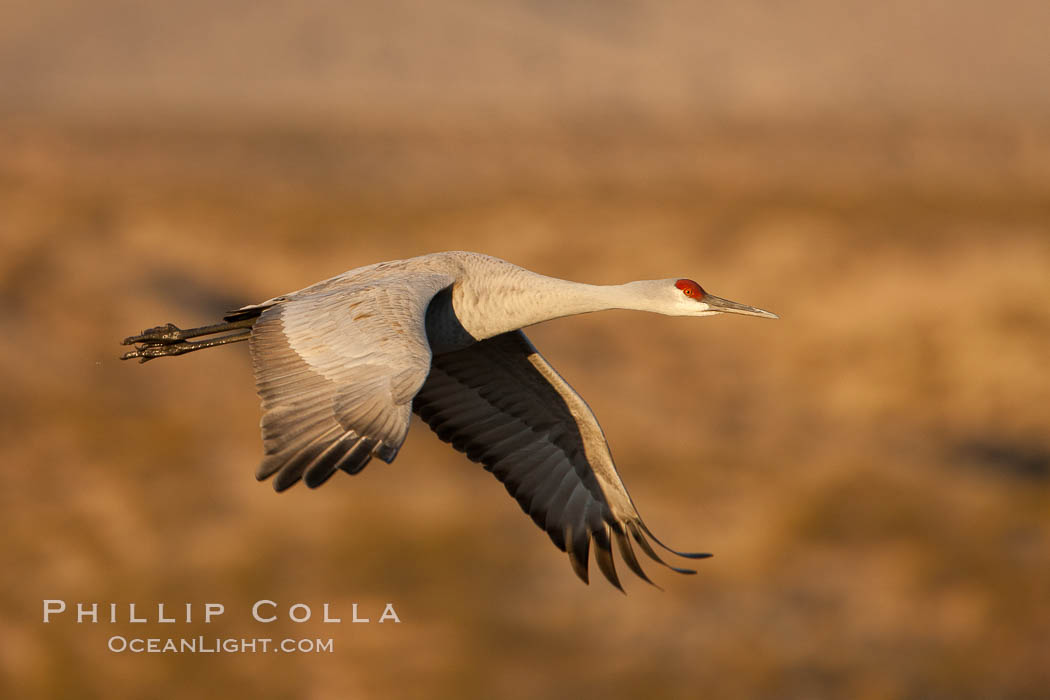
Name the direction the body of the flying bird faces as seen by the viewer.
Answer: to the viewer's right
